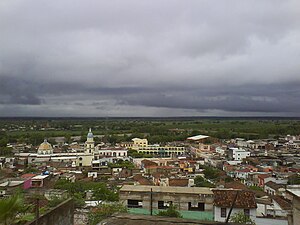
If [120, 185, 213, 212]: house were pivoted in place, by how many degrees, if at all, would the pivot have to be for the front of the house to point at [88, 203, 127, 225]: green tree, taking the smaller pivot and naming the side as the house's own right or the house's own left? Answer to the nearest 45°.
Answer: approximately 45° to the house's own right

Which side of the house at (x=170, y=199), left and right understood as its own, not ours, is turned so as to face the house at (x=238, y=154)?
back

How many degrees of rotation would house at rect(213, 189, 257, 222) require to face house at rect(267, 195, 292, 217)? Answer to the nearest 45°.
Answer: approximately 135° to its left

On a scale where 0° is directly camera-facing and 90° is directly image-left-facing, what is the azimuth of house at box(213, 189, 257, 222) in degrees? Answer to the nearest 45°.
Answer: approximately 0°

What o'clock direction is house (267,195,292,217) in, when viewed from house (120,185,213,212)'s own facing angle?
house (267,195,292,217) is roughly at 8 o'clock from house (120,185,213,212).

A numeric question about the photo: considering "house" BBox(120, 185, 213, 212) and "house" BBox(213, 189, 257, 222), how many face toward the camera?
2

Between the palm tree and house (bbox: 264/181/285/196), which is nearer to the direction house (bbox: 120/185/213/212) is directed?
the palm tree

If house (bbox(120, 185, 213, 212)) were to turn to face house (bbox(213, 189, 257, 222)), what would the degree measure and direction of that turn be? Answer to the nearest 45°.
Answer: approximately 90° to its left

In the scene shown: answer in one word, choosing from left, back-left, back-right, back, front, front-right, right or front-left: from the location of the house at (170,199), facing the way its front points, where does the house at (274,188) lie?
back-left

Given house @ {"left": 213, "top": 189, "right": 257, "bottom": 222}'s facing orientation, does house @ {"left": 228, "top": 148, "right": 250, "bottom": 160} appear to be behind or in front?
behind

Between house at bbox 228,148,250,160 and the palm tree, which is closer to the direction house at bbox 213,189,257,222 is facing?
the palm tree
